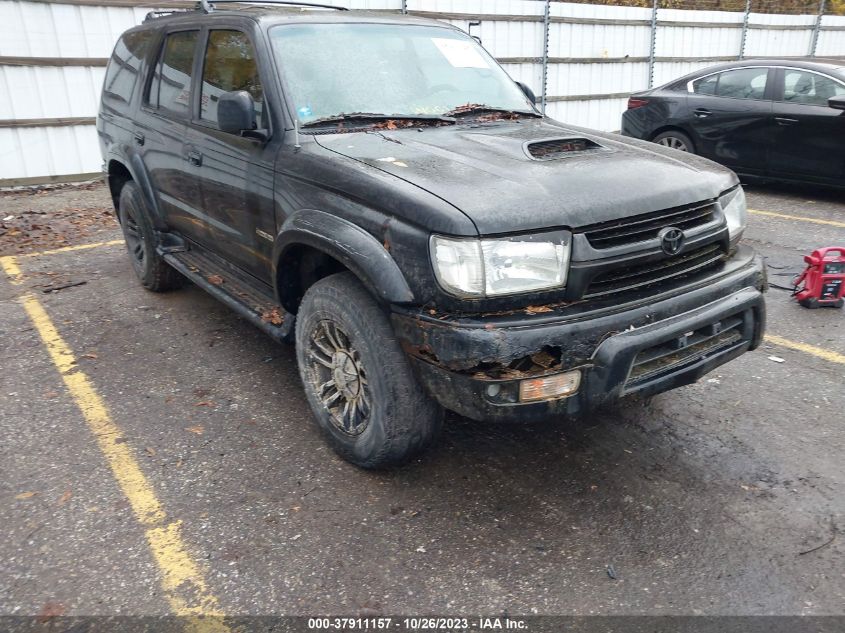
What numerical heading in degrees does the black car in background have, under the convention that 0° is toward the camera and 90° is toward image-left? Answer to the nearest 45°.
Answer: approximately 270°

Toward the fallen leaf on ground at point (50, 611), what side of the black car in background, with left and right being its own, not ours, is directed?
right

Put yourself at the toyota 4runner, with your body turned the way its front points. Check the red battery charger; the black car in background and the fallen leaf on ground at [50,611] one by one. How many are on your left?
2

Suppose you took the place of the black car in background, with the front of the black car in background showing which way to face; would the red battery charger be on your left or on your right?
on your right

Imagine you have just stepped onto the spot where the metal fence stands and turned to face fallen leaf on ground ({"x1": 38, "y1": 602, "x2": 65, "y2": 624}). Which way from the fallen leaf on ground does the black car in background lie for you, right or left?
left

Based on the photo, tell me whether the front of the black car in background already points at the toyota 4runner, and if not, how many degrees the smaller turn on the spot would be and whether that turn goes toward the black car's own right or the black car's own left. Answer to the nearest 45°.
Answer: approximately 90° to the black car's own right

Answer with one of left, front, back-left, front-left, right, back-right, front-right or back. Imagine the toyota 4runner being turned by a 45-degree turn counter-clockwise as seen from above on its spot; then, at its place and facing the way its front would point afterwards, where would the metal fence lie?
left

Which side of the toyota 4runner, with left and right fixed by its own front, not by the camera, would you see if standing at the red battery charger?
left

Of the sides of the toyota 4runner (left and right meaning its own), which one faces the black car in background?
left

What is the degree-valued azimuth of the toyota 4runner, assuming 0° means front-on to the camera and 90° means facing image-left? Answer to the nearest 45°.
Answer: approximately 315°
